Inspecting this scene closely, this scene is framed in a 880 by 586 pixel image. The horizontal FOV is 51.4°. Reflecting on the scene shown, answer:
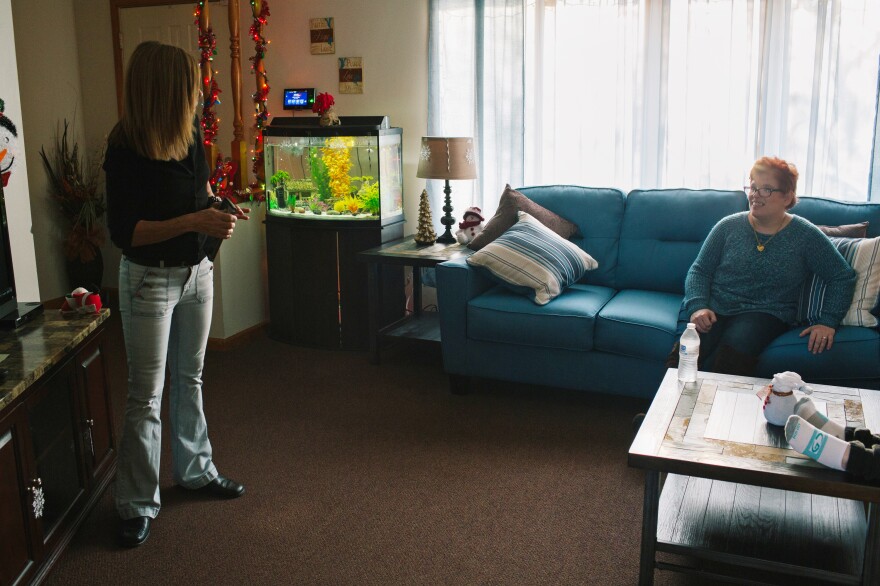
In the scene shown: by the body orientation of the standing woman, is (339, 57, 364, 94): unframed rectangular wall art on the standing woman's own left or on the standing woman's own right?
on the standing woman's own left

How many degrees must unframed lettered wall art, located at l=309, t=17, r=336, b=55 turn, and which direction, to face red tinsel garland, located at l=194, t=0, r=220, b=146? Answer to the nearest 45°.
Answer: approximately 90° to its right

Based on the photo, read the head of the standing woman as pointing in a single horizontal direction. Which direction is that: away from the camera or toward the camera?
away from the camera

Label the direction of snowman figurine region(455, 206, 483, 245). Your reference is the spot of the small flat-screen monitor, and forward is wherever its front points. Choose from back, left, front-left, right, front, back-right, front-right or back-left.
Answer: front-left

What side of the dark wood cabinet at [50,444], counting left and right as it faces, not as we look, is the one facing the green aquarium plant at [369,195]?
left
